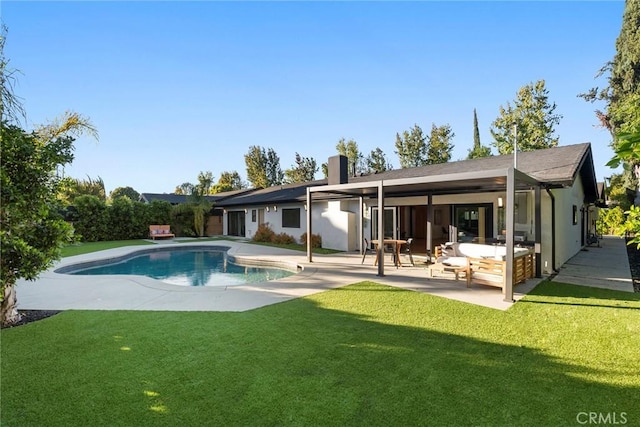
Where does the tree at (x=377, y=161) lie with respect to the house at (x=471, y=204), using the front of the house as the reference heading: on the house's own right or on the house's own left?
on the house's own right

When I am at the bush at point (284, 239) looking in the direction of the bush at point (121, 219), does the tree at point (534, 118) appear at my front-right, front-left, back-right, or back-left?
back-right

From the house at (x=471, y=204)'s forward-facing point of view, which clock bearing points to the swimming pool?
The swimming pool is roughly at 1 o'clock from the house.

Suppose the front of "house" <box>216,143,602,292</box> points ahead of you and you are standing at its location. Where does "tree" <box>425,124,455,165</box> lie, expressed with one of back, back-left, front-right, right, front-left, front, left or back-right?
back-right

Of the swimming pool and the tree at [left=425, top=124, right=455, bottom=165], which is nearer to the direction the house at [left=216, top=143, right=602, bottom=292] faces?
the swimming pool
